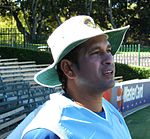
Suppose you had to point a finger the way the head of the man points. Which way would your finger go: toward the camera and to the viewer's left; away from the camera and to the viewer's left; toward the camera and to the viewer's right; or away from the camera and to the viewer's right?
toward the camera and to the viewer's right

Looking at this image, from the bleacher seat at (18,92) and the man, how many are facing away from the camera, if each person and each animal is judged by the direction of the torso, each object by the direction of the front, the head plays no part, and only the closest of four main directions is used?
0

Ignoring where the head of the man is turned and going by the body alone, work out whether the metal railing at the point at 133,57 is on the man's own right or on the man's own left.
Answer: on the man's own left

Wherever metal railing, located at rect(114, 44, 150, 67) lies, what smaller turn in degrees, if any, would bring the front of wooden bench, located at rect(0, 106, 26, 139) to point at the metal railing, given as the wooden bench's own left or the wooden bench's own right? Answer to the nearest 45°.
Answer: approximately 90° to the wooden bench's own left

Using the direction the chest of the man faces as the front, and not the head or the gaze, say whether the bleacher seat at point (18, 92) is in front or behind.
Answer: behind

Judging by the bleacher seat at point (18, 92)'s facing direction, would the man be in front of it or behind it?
in front

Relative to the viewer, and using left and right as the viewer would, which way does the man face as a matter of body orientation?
facing the viewer and to the right of the viewer

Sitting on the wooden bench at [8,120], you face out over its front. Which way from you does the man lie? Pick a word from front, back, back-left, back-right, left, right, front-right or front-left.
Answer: front-right
